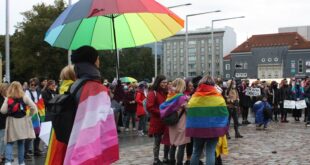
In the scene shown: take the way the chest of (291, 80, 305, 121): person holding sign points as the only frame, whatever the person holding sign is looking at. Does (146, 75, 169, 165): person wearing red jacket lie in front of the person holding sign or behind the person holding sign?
in front

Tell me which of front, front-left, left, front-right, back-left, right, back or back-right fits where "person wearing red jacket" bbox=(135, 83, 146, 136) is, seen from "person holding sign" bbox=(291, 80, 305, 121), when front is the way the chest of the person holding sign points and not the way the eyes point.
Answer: front-right

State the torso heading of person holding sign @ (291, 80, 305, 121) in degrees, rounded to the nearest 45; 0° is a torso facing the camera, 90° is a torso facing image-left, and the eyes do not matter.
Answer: approximately 0°
